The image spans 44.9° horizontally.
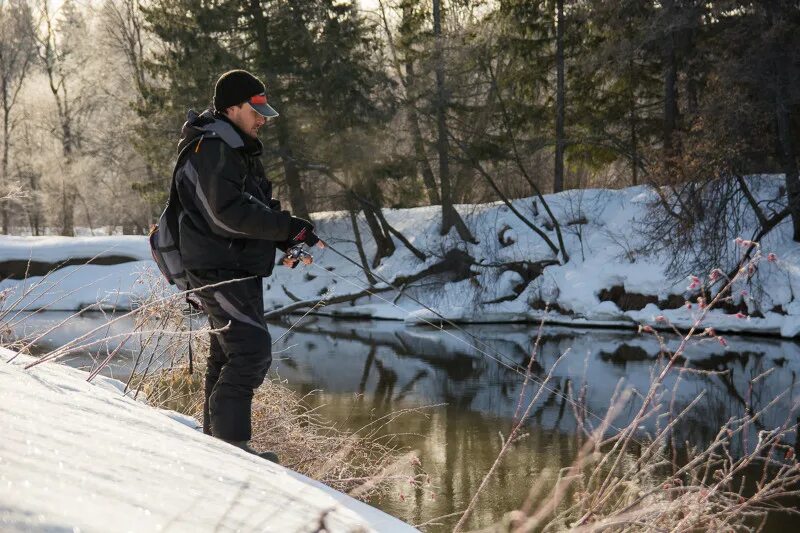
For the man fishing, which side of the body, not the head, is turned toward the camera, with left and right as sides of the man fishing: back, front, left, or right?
right

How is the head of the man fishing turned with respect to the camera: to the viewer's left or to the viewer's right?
to the viewer's right

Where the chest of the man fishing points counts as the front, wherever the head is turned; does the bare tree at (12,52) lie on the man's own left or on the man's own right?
on the man's own left

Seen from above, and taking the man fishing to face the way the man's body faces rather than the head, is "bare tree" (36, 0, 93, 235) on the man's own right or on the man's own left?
on the man's own left
